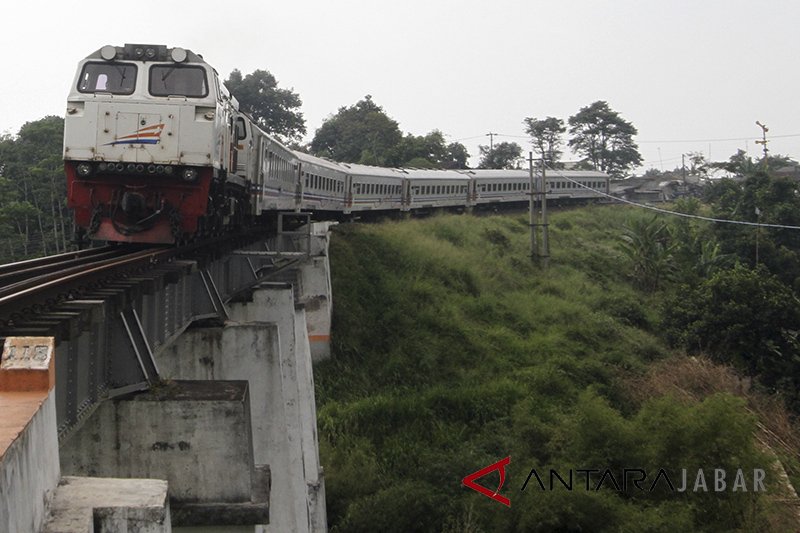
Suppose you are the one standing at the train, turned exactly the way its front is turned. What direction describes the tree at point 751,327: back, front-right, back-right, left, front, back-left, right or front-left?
back

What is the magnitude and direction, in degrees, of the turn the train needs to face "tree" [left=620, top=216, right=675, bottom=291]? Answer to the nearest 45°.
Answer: approximately 180°

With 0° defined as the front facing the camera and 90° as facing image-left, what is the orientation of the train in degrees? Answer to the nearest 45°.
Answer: approximately 45°

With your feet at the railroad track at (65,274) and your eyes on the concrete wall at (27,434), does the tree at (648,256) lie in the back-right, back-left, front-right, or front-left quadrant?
back-left
